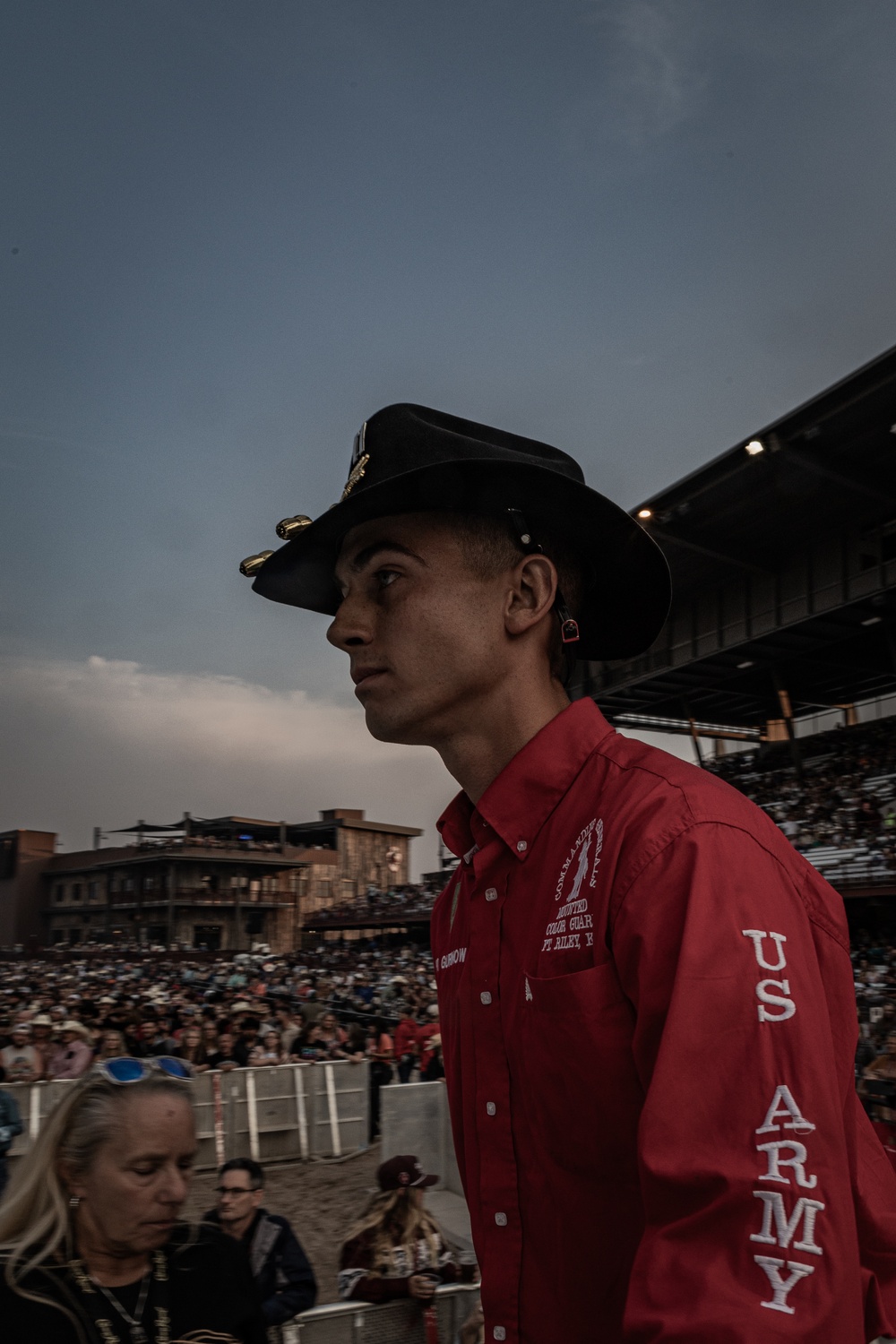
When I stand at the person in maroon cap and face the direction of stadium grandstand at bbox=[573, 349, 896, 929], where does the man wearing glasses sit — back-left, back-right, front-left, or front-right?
back-left

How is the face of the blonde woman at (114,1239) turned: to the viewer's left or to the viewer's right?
to the viewer's right

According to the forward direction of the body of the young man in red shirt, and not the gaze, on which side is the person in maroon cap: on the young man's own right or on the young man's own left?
on the young man's own right

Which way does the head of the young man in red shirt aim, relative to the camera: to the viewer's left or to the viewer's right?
to the viewer's left

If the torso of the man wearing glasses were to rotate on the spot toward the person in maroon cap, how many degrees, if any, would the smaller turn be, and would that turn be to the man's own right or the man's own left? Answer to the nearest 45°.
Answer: approximately 135° to the man's own left

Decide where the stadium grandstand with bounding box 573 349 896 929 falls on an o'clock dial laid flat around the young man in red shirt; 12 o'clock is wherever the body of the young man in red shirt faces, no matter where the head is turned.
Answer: The stadium grandstand is roughly at 5 o'clock from the young man in red shirt.

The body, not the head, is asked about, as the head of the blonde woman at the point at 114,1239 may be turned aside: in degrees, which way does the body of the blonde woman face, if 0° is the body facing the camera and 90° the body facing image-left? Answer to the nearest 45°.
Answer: approximately 315°

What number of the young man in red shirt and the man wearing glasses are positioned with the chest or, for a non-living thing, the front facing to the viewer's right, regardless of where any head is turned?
0

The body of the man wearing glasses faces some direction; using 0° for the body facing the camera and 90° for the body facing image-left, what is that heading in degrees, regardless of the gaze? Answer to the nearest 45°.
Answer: approximately 45°

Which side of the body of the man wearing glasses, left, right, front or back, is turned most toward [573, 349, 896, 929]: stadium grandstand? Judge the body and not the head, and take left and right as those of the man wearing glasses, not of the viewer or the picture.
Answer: back

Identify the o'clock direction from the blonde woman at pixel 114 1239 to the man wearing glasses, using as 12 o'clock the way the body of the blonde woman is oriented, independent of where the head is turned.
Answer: The man wearing glasses is roughly at 8 o'clock from the blonde woman.
